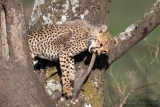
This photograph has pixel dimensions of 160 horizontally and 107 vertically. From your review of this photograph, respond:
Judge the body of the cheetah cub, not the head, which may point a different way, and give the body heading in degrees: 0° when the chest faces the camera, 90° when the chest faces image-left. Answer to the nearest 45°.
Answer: approximately 270°
